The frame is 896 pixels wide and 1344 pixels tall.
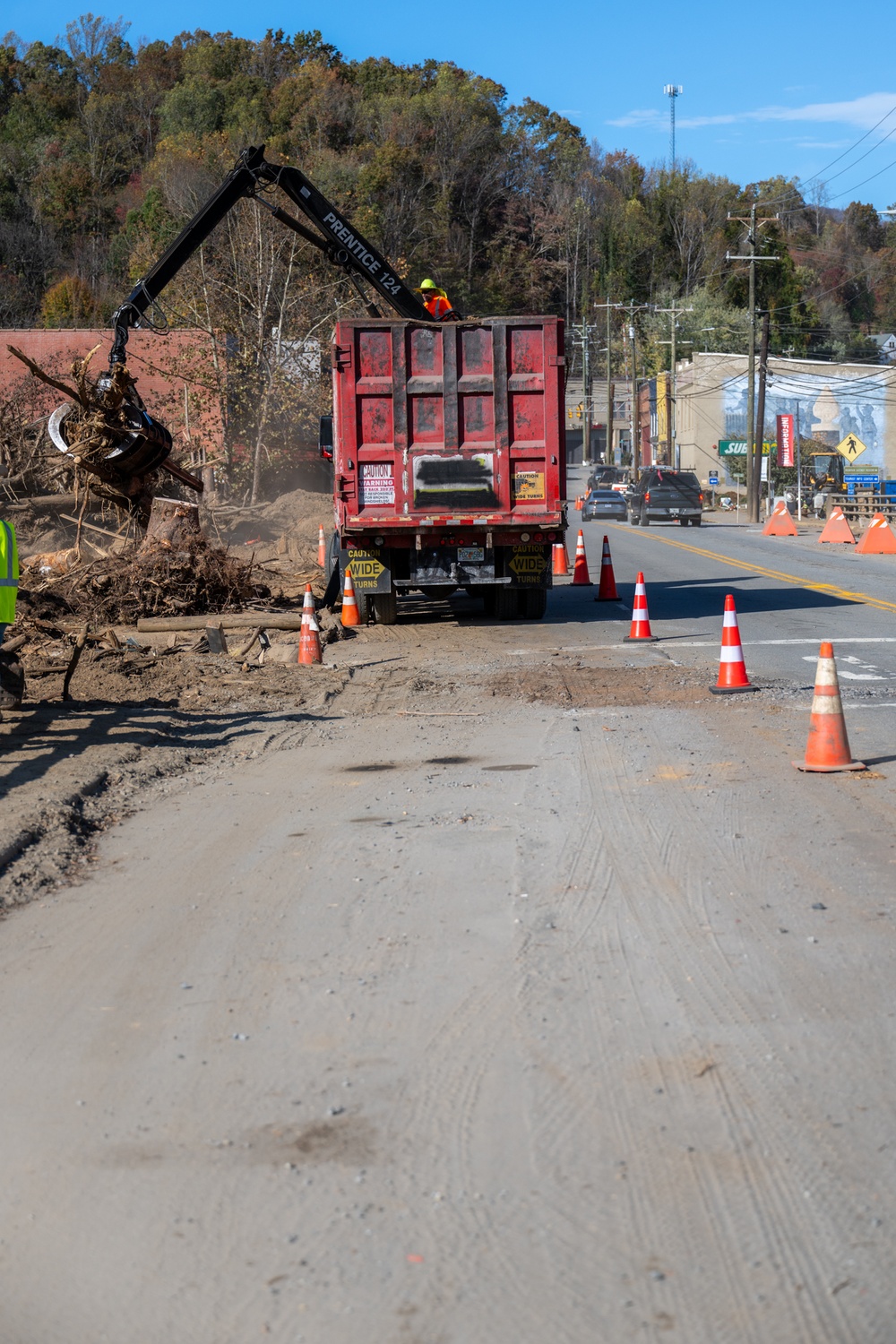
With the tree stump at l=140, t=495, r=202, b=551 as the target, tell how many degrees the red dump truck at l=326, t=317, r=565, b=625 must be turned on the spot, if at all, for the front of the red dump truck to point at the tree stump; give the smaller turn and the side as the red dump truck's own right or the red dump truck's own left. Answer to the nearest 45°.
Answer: approximately 45° to the red dump truck's own left

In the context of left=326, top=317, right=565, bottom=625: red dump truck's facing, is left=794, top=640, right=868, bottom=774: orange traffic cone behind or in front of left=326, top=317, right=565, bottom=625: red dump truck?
behind

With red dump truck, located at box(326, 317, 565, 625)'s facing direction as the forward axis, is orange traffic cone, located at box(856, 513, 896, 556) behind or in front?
in front

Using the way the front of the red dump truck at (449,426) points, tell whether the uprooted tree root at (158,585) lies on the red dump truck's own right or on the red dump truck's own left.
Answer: on the red dump truck's own left

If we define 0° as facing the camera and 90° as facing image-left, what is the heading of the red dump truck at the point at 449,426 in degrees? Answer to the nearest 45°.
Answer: approximately 180°

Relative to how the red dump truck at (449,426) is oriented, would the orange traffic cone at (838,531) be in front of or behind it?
in front
